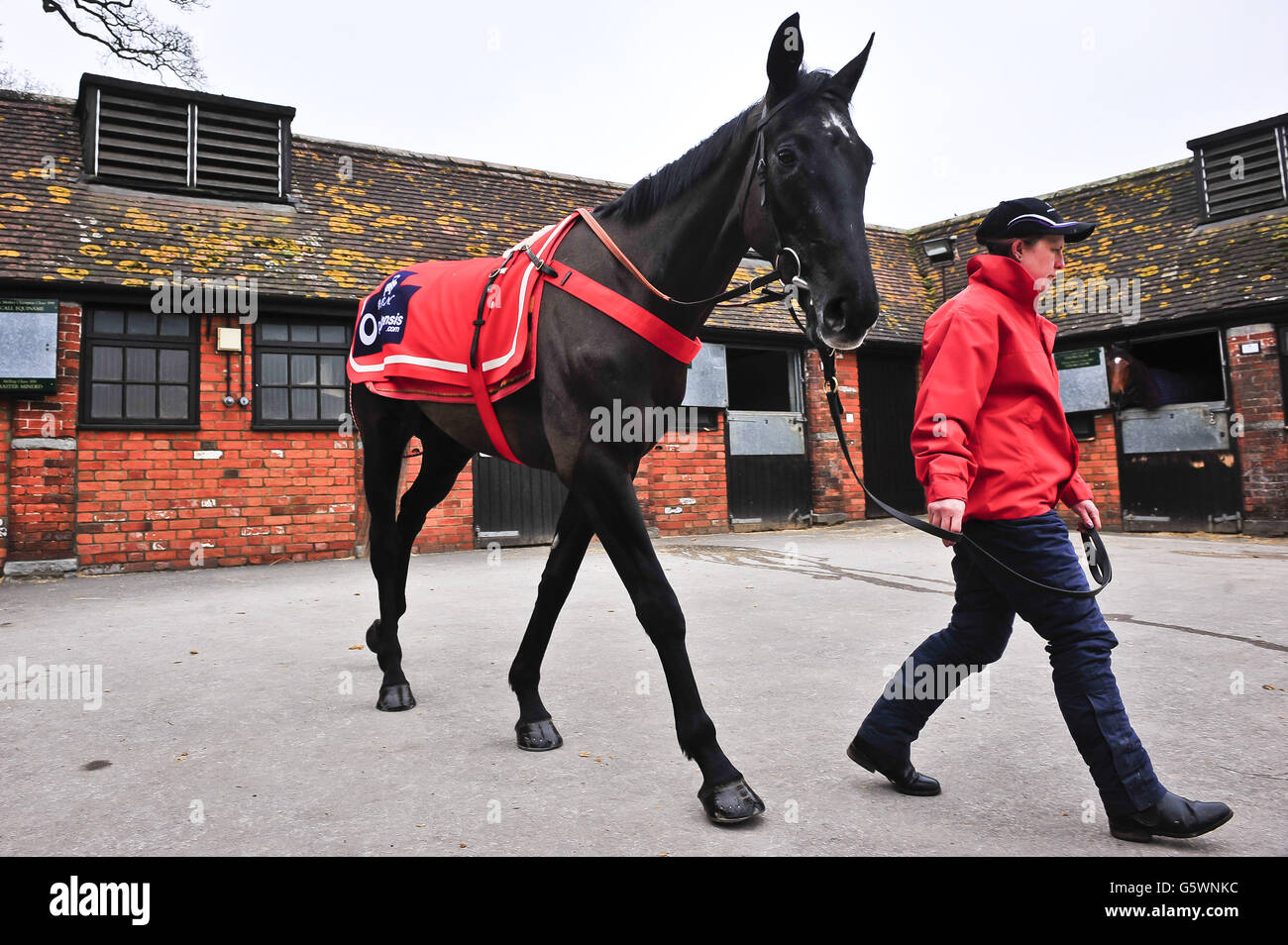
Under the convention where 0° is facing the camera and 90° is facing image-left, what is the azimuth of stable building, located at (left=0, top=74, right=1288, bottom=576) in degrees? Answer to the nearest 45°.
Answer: approximately 0°

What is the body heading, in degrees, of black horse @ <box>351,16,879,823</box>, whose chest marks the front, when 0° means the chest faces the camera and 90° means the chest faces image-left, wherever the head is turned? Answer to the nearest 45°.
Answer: approximately 315°

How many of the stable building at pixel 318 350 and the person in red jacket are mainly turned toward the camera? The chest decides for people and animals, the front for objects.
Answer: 1

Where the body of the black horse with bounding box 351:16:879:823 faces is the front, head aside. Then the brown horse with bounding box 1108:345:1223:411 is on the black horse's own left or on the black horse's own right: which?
on the black horse's own left

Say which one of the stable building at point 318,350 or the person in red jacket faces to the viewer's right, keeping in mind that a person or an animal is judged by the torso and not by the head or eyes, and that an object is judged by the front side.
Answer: the person in red jacket

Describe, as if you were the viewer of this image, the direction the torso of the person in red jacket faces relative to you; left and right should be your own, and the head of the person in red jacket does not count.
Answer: facing to the right of the viewer
